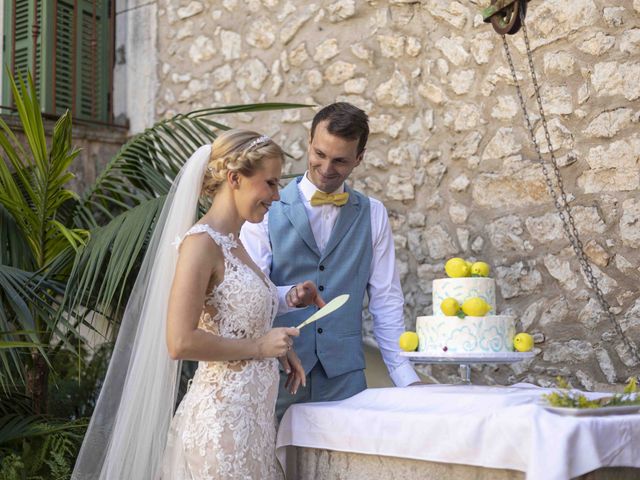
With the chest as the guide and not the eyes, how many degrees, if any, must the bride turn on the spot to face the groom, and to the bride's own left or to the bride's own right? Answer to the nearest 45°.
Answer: approximately 45° to the bride's own left

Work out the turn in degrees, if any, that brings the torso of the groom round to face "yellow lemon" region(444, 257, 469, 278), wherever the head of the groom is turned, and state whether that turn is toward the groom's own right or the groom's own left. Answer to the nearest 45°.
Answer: approximately 45° to the groom's own left

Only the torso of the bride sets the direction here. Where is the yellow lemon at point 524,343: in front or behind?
in front

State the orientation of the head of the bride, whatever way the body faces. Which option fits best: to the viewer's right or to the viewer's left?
to the viewer's right

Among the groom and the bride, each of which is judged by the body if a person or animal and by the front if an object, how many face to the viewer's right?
1

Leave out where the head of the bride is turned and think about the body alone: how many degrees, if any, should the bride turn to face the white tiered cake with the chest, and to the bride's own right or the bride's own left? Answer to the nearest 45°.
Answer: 0° — they already face it

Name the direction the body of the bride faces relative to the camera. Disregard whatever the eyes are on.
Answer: to the viewer's right

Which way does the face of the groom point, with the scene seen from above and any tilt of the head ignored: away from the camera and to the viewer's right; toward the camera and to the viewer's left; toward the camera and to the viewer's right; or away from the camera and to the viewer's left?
toward the camera and to the viewer's left

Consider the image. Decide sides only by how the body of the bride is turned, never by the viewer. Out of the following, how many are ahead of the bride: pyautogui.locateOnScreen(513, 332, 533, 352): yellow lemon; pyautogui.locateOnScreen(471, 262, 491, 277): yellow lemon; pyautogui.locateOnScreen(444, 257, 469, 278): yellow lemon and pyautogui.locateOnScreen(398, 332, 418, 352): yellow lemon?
4

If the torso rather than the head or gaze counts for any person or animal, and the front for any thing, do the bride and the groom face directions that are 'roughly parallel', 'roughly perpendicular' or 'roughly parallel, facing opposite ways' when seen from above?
roughly perpendicular

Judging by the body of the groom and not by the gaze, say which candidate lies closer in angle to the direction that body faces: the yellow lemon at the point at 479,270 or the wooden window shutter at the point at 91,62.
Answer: the yellow lemon

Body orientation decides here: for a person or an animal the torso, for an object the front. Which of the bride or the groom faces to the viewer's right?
the bride

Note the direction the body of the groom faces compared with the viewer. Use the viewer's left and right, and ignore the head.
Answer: facing the viewer

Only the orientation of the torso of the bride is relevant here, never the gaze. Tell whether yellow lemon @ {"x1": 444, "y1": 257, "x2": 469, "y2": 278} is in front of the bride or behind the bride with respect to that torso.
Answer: in front

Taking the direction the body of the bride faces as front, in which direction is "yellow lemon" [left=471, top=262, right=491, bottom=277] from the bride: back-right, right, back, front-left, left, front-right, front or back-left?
front
